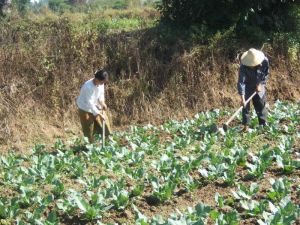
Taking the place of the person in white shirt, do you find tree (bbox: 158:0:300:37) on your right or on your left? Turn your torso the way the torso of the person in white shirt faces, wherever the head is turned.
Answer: on your left

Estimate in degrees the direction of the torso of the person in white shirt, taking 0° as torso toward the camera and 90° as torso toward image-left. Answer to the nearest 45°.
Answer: approximately 315°

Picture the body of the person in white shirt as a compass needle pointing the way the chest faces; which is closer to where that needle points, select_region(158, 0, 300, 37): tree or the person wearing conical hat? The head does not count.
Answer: the person wearing conical hat

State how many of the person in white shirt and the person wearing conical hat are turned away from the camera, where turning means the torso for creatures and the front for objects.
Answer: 0

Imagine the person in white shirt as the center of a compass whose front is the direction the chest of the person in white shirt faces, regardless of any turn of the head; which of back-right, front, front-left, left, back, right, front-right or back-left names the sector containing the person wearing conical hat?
front-left

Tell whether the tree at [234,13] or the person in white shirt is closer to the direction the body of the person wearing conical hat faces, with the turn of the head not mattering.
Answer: the person in white shirt
